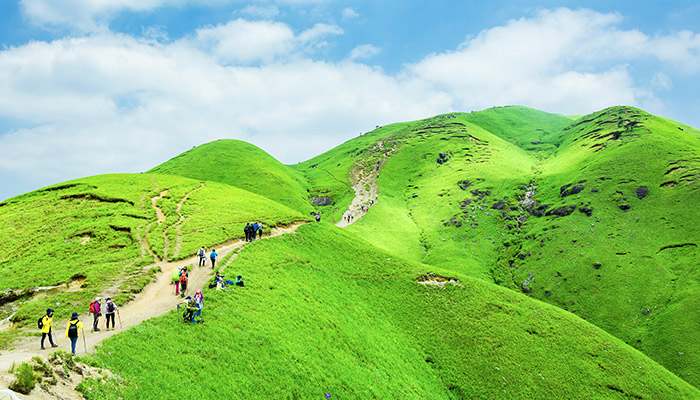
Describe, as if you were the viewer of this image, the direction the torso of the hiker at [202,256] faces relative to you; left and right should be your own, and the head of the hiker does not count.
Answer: facing away from the viewer and to the right of the viewer

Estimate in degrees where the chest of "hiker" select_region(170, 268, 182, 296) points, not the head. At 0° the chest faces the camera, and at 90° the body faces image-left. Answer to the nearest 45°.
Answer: approximately 225°

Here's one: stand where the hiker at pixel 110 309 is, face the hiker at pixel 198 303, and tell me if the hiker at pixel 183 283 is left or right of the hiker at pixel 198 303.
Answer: left

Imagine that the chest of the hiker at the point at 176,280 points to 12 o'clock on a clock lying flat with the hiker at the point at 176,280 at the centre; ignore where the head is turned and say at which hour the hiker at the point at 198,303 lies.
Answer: the hiker at the point at 198,303 is roughly at 4 o'clock from the hiker at the point at 176,280.
